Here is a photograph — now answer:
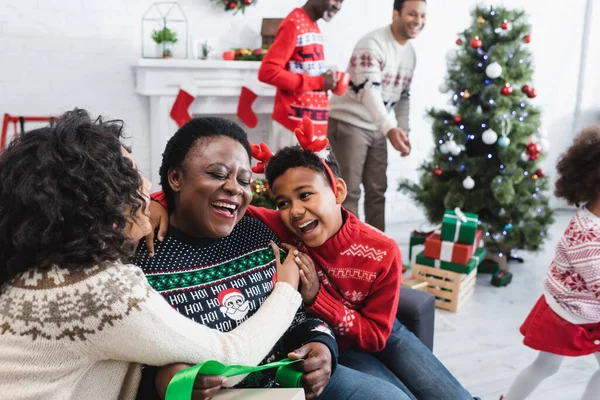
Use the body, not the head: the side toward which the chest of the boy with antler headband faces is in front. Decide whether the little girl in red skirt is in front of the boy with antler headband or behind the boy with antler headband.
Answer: behind

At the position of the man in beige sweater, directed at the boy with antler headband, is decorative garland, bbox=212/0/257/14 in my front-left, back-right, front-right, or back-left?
back-right

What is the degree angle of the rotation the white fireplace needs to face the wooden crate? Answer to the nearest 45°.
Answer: approximately 45° to its left

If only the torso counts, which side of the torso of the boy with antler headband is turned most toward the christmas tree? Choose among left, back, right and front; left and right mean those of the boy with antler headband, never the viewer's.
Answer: back

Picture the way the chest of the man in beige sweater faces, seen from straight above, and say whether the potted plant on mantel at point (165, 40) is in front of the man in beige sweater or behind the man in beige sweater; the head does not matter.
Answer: behind

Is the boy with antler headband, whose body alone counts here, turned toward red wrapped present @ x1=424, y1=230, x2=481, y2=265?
no

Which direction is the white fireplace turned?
toward the camera

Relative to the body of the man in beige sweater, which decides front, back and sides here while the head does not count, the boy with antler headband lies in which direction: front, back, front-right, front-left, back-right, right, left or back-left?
front-right

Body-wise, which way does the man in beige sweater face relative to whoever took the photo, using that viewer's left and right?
facing the viewer and to the right of the viewer

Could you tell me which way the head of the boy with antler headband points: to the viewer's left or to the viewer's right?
to the viewer's left

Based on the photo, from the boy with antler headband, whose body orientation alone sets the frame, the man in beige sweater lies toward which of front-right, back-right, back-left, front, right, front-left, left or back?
back-right

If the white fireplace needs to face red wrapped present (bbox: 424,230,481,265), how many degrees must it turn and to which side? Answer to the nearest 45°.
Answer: approximately 45° to its left

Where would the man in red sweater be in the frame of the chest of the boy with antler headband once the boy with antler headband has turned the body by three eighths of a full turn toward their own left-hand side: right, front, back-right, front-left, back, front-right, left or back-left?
left
